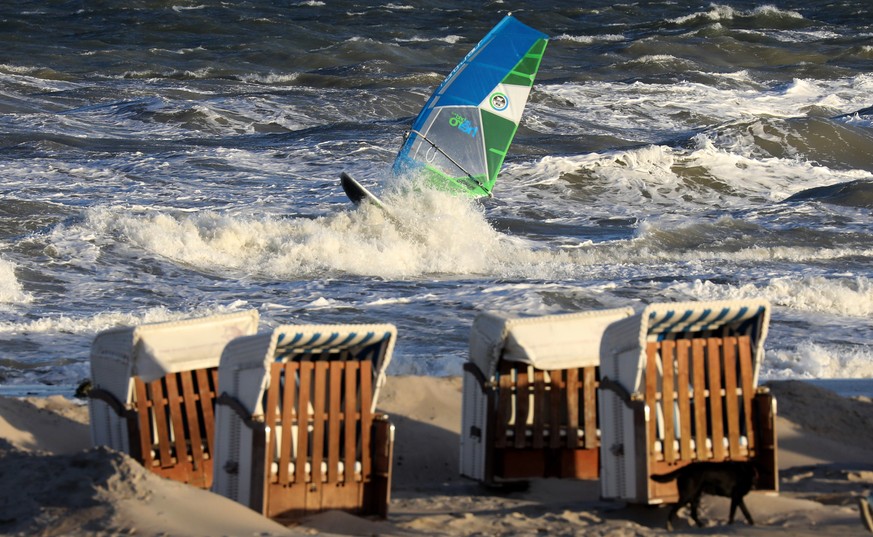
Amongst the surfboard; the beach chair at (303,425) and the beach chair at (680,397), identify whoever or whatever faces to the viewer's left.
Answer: the surfboard

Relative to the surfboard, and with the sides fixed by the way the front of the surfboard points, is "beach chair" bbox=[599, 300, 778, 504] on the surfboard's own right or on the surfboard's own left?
on the surfboard's own left

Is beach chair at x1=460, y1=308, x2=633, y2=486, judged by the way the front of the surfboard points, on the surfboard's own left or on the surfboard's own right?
on the surfboard's own left

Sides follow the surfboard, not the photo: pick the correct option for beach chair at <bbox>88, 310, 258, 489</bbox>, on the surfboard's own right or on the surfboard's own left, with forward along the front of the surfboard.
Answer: on the surfboard's own left

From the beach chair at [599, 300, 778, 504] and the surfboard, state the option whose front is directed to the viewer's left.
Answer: the surfboard

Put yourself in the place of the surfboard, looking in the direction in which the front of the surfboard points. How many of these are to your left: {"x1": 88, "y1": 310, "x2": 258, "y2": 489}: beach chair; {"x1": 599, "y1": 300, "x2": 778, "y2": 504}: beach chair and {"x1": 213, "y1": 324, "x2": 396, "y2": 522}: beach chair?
3

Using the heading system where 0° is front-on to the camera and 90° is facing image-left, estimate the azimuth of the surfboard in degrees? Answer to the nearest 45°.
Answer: approximately 90°
